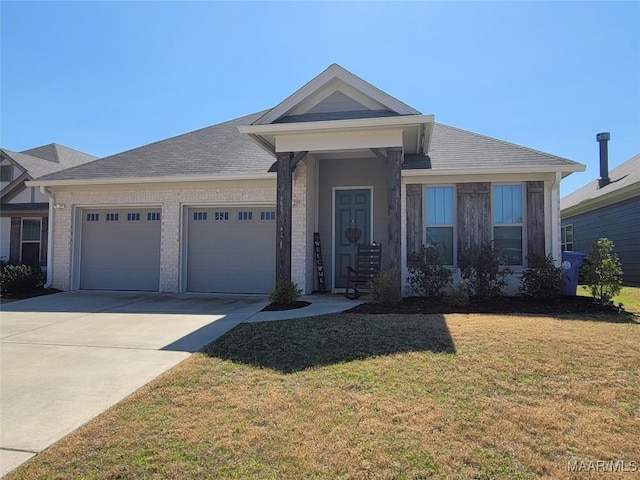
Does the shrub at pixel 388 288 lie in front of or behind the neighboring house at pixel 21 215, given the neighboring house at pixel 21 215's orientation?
in front

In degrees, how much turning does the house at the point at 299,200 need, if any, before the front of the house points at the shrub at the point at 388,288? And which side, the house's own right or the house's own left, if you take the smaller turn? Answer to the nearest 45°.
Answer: approximately 45° to the house's own left

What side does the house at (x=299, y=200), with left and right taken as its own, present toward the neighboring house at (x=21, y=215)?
right

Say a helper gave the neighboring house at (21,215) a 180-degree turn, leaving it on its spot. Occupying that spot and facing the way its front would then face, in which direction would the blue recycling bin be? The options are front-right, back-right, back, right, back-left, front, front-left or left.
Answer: back-right

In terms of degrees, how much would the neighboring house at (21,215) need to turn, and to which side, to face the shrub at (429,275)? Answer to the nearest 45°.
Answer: approximately 45° to its left

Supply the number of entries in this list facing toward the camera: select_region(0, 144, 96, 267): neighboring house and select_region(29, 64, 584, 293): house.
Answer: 2

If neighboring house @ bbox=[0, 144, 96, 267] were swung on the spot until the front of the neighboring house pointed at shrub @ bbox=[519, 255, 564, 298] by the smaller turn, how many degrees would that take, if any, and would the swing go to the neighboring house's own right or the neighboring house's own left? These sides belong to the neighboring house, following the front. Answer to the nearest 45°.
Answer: approximately 45° to the neighboring house's own left

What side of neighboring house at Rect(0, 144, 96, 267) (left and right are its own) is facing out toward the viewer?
front

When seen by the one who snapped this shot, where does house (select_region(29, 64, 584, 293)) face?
facing the viewer

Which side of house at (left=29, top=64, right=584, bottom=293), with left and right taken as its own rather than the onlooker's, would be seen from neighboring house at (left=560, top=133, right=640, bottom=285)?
left

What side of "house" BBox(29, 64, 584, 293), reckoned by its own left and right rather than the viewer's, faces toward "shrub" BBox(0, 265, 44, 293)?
right

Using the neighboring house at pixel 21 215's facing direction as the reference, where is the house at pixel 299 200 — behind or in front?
in front

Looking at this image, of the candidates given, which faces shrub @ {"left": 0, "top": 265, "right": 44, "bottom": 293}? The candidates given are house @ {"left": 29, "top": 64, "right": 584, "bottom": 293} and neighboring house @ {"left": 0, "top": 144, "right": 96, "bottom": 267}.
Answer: the neighboring house

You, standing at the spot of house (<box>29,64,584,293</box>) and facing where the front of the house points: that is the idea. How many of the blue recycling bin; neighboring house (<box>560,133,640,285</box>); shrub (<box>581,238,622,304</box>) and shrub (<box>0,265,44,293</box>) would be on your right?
1

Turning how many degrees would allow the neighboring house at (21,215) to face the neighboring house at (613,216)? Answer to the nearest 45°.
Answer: approximately 45° to its left
